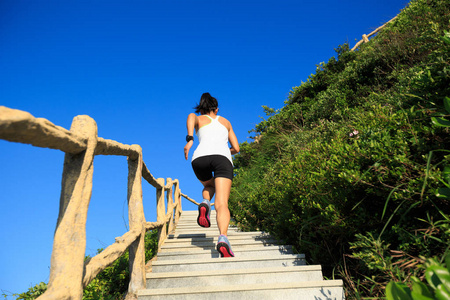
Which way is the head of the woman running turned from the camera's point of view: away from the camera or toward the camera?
away from the camera

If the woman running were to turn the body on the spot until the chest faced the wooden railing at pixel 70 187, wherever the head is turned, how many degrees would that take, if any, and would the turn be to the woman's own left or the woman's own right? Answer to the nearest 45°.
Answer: approximately 180°

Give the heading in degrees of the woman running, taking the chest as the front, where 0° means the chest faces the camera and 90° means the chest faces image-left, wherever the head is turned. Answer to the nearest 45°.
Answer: approximately 180°
